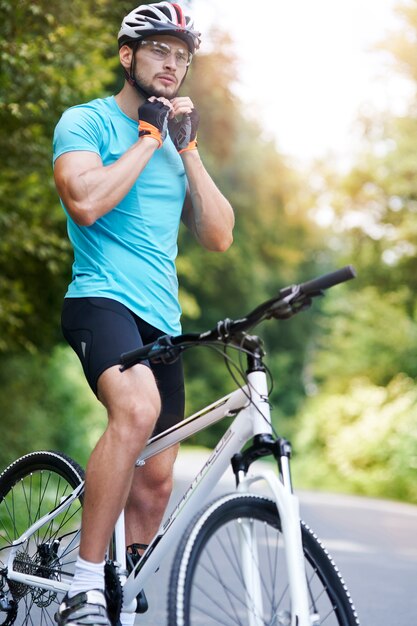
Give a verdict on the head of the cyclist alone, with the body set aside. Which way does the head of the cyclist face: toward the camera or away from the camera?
toward the camera

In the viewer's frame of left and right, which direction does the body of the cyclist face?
facing the viewer and to the right of the viewer
